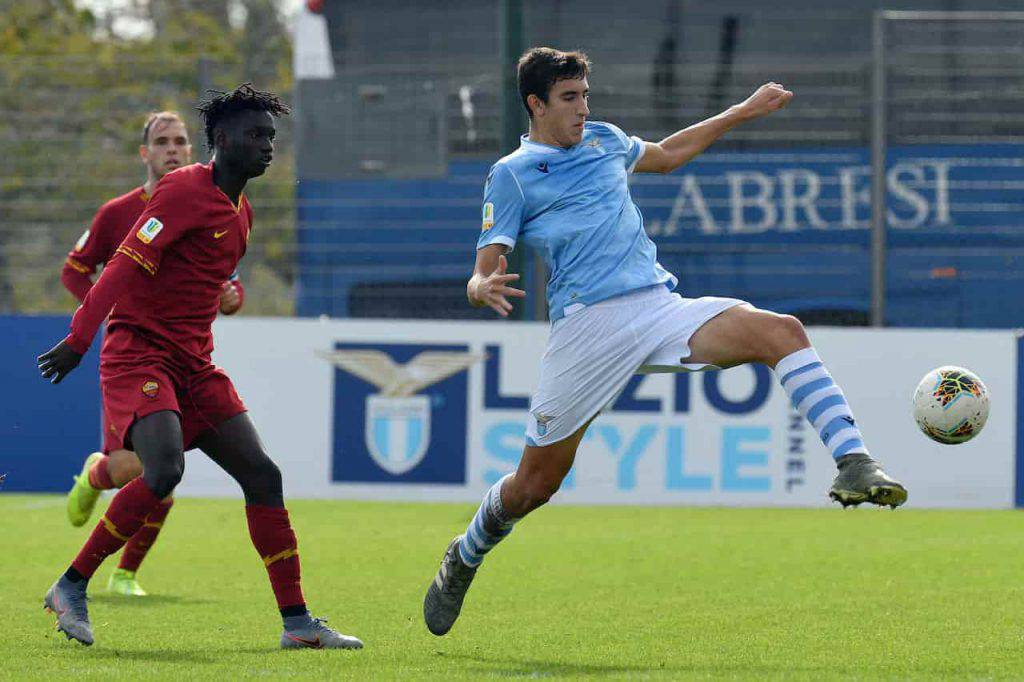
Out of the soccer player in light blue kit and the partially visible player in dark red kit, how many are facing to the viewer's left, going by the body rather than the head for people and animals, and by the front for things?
0

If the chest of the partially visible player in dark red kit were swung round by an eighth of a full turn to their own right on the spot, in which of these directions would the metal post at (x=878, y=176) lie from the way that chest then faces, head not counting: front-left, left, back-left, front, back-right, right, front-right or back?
back-left

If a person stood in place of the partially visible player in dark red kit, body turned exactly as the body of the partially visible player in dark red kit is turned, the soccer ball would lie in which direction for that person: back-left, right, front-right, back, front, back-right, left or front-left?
front

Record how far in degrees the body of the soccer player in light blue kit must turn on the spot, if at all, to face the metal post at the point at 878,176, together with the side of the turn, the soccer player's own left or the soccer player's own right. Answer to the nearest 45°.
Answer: approximately 135° to the soccer player's own left

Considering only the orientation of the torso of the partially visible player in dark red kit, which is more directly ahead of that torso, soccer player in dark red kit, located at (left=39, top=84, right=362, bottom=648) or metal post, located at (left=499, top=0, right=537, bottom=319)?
the soccer player in dark red kit

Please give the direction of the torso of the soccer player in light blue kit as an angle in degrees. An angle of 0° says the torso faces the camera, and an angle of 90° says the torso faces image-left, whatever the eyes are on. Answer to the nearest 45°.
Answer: approximately 315°

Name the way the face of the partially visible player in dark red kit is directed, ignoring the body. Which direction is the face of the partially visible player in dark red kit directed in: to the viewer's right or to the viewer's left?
to the viewer's right

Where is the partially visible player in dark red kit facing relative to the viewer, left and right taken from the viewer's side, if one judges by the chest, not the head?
facing the viewer and to the right of the viewer

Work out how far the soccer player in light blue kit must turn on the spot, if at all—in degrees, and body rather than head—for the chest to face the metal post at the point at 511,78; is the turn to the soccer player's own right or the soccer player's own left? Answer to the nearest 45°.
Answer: approximately 135° to the soccer player's own left

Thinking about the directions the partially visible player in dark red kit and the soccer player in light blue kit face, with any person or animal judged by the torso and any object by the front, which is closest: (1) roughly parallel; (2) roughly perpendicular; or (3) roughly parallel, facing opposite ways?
roughly parallel

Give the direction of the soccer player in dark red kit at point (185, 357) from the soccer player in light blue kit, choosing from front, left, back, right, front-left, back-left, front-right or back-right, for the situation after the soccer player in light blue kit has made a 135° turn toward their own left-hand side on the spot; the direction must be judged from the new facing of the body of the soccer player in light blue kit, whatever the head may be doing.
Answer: left

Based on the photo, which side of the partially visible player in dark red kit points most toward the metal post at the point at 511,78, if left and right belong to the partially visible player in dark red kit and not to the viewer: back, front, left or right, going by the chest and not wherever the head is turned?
left

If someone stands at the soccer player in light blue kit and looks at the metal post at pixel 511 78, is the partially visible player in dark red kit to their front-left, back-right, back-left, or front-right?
front-left

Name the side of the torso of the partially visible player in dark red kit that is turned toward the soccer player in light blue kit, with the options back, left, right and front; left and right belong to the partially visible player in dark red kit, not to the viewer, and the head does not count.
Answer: front

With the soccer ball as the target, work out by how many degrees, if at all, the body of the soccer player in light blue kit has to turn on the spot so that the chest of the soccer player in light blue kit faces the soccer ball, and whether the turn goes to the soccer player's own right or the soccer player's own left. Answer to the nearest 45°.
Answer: approximately 45° to the soccer player's own left
